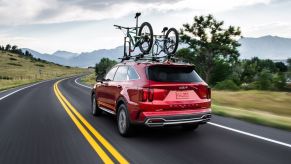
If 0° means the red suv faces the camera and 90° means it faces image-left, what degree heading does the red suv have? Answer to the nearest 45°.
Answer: approximately 135°
